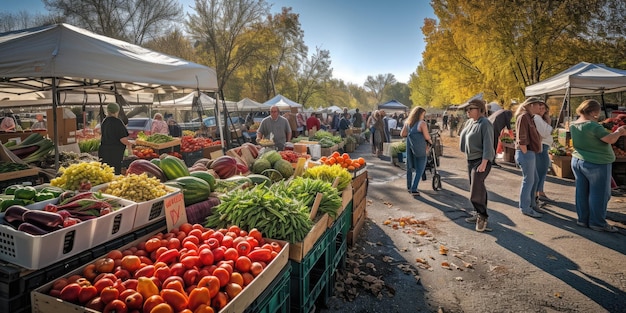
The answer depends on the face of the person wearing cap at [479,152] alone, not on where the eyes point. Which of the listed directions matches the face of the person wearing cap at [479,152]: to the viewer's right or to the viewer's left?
to the viewer's left

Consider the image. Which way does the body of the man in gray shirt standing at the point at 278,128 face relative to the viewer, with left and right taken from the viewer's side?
facing the viewer

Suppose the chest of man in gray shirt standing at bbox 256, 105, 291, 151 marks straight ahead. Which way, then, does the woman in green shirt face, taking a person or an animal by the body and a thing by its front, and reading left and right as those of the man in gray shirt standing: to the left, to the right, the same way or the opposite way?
to the left

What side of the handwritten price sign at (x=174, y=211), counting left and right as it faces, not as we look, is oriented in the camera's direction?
front

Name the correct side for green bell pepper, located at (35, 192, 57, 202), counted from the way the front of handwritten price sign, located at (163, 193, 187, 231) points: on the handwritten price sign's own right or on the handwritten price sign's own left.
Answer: on the handwritten price sign's own right

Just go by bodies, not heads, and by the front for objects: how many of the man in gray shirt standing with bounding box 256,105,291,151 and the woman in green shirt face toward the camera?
1

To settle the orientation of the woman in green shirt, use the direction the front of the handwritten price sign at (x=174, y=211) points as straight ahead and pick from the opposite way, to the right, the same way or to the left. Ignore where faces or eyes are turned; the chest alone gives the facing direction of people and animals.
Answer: to the left

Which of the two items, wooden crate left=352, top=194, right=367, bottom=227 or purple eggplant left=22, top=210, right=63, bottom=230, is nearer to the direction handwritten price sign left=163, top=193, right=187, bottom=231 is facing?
the purple eggplant

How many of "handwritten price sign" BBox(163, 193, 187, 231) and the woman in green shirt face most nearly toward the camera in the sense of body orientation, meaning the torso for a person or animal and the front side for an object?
1

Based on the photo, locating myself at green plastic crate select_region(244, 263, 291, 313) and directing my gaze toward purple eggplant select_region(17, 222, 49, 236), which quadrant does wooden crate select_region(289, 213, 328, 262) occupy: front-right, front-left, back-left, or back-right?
back-right

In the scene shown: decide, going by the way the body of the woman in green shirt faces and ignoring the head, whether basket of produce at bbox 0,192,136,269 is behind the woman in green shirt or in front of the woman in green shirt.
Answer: behind

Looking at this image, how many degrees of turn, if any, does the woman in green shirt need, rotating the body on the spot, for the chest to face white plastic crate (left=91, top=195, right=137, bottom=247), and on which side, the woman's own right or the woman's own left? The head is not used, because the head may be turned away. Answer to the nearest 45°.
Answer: approximately 180°

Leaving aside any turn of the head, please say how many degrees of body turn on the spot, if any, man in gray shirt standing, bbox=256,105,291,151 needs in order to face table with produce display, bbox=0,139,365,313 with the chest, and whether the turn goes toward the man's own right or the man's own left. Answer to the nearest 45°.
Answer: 0° — they already face it

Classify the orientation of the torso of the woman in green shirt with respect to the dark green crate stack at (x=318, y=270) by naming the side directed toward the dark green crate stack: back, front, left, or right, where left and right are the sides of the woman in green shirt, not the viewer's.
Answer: back

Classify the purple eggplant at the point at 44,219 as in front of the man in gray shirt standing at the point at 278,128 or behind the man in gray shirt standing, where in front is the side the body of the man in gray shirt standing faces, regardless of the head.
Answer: in front
